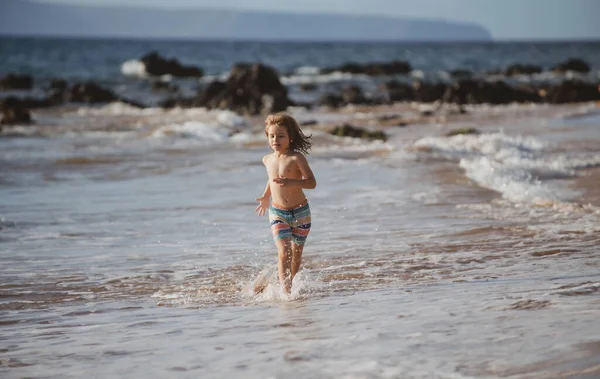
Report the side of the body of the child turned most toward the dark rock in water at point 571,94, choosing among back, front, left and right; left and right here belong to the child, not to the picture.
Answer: back

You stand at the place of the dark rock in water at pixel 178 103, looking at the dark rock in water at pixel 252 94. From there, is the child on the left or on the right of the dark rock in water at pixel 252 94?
right

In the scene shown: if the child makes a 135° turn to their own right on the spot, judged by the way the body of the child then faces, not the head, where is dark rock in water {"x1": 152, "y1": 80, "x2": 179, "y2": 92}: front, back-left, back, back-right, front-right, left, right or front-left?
front-right

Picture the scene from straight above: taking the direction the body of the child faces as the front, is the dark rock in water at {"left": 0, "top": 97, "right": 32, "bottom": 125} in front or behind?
behind

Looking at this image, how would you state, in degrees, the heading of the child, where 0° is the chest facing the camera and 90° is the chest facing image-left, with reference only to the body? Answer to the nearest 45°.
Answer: approximately 0°

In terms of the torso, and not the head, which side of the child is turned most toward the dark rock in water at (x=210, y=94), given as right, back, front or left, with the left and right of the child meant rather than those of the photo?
back

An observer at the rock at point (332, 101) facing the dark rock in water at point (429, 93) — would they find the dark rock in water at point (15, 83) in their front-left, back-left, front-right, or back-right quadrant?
back-left

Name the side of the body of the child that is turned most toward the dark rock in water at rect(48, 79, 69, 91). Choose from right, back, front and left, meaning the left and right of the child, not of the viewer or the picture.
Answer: back

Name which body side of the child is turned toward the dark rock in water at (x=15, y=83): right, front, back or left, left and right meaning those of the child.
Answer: back

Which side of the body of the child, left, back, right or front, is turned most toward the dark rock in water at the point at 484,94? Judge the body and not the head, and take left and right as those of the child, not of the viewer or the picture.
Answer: back

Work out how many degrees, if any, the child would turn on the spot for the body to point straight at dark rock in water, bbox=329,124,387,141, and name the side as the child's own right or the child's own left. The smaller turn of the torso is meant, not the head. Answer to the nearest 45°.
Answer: approximately 180°

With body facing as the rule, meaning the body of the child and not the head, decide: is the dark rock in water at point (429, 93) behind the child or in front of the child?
behind

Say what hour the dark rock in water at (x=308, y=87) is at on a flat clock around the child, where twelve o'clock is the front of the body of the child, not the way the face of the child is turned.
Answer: The dark rock in water is roughly at 6 o'clock from the child.

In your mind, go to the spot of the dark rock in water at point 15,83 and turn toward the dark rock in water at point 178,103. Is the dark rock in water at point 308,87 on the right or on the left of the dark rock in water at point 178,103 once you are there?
left
